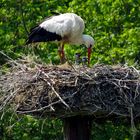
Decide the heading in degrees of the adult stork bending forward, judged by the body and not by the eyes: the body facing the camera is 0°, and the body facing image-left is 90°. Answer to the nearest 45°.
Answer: approximately 270°
